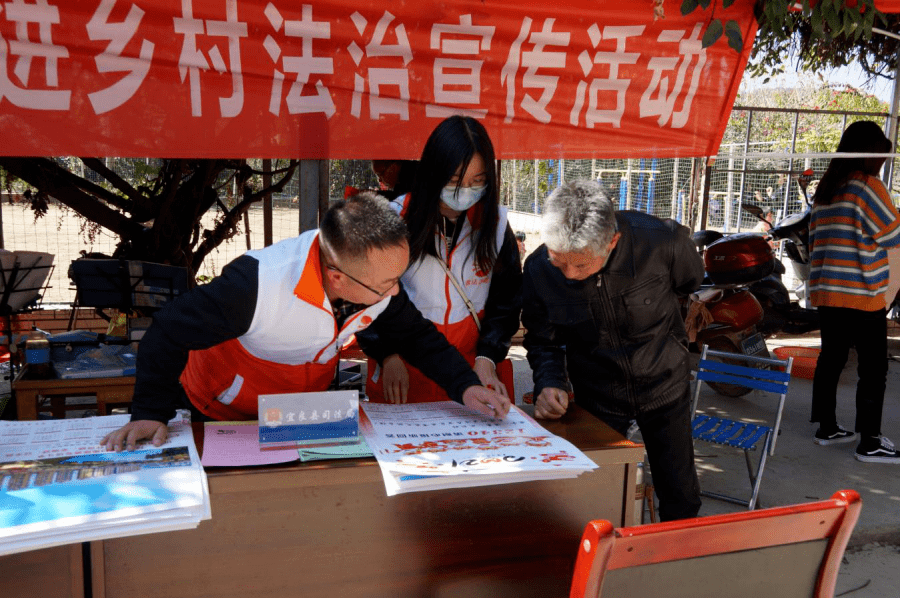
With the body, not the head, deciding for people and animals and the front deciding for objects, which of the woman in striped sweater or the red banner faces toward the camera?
the red banner

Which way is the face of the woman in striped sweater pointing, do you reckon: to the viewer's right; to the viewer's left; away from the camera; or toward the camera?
away from the camera

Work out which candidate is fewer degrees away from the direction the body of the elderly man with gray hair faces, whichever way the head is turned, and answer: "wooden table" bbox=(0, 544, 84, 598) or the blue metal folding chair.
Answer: the wooden table

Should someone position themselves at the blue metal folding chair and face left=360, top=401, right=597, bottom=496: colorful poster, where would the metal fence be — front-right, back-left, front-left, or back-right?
back-right

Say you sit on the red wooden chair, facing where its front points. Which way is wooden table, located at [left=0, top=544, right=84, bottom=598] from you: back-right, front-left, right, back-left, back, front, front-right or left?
front-left

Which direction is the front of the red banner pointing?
toward the camera

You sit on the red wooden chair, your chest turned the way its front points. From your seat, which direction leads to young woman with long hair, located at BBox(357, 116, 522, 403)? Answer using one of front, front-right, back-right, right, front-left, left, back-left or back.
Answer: front

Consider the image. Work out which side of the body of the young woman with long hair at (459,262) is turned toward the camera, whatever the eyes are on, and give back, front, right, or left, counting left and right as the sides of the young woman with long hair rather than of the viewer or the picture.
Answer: front

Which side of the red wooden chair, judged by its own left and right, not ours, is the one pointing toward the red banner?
front

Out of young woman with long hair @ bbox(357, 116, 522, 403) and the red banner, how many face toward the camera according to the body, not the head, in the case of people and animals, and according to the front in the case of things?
2

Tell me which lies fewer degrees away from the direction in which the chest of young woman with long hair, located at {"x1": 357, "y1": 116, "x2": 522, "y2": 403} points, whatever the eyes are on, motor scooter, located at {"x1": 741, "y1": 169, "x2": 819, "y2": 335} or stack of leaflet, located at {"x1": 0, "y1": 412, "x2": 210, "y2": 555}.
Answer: the stack of leaflet

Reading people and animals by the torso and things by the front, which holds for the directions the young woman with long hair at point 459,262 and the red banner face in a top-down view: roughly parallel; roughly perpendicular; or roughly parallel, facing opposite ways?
roughly parallel

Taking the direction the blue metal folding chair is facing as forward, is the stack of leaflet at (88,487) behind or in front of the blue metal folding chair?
in front

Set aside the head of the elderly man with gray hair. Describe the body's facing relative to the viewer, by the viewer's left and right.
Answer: facing the viewer and to the left of the viewer

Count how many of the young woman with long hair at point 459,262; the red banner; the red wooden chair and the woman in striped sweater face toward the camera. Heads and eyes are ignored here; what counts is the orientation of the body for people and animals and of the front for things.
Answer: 2

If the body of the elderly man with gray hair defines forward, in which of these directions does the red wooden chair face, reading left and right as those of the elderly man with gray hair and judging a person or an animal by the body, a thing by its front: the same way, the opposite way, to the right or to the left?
to the right
